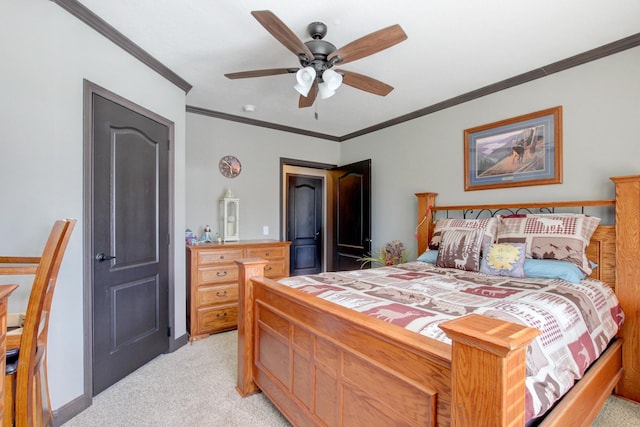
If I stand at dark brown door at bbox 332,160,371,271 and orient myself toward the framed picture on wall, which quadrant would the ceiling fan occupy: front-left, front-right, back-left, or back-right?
front-right

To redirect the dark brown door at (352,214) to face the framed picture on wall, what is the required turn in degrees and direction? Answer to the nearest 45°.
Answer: approximately 90° to its left

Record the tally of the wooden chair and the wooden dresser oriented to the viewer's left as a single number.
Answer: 1

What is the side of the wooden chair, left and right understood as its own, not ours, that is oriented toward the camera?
left

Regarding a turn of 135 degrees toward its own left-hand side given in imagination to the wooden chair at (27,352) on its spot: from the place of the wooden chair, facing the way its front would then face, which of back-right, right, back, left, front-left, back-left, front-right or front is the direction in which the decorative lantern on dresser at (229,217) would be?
left

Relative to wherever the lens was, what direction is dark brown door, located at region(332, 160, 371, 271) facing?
facing the viewer and to the left of the viewer

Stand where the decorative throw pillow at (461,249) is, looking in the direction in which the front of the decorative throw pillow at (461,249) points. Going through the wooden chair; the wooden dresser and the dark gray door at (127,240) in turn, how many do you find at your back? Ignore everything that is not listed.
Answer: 0

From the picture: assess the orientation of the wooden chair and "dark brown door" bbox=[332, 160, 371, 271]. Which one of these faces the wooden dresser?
the dark brown door

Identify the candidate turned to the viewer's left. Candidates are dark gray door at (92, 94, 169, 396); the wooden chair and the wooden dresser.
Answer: the wooden chair

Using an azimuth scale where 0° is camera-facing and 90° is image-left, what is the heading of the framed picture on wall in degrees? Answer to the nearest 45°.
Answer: approximately 45°

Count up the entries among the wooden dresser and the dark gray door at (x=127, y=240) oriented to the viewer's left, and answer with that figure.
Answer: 0

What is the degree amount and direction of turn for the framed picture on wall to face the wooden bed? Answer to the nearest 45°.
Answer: approximately 45° to its left

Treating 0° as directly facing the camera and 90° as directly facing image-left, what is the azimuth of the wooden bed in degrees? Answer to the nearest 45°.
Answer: approximately 45°

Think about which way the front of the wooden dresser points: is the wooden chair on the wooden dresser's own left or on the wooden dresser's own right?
on the wooden dresser's own right

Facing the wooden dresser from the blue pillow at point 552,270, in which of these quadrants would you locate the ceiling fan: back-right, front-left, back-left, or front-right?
front-left

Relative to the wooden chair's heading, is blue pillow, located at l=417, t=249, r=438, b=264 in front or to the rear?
to the rear

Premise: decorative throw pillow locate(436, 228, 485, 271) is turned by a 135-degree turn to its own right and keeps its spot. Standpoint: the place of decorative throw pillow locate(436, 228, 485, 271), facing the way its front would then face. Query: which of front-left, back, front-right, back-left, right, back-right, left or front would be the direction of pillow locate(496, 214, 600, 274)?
right

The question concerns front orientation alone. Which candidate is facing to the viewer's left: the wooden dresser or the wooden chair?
the wooden chair
